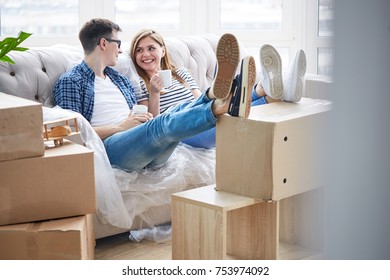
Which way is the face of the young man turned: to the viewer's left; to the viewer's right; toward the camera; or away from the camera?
to the viewer's right

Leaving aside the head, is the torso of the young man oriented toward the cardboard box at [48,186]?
no

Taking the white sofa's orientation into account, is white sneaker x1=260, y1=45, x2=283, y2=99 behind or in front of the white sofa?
in front

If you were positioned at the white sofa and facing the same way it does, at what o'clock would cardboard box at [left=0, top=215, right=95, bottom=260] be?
The cardboard box is roughly at 2 o'clock from the white sofa.

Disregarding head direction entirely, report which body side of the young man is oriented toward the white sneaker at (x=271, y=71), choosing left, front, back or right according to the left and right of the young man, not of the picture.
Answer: front

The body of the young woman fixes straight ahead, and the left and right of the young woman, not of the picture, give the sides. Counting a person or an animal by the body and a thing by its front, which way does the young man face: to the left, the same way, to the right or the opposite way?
the same way

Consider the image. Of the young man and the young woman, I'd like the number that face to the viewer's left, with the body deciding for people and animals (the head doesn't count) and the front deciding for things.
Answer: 0

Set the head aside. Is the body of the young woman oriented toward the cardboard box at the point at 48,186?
no

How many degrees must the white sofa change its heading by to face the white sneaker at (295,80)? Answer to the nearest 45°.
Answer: approximately 45° to its left

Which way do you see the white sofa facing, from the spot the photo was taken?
facing the viewer and to the right of the viewer

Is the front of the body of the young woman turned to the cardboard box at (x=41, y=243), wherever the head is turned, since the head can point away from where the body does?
no

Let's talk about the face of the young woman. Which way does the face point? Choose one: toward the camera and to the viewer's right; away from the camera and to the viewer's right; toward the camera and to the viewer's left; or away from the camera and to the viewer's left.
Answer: toward the camera and to the viewer's left
